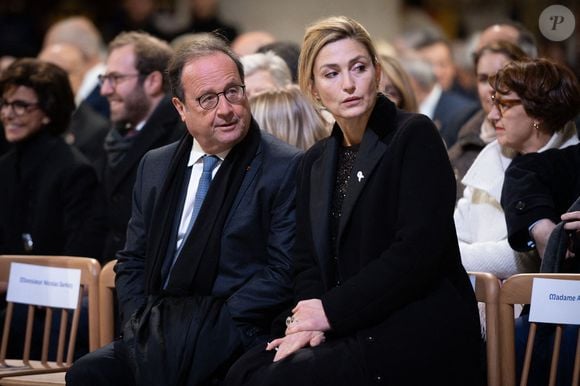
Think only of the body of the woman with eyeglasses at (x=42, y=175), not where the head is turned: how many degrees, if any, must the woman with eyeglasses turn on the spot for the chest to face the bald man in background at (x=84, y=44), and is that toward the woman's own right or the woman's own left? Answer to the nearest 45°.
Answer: approximately 135° to the woman's own right

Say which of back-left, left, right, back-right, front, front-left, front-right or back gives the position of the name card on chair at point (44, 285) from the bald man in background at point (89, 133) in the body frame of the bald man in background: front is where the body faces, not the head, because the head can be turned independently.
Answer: front-left

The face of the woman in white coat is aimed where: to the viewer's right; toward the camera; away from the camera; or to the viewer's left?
to the viewer's left

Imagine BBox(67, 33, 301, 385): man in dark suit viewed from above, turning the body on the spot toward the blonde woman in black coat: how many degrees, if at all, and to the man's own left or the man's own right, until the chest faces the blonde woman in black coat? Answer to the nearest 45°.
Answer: approximately 90° to the man's own left

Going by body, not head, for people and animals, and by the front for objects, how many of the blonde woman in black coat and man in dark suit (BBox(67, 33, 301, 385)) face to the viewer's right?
0

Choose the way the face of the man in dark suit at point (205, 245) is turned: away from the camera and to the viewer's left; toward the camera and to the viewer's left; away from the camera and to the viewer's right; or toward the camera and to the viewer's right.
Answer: toward the camera and to the viewer's right

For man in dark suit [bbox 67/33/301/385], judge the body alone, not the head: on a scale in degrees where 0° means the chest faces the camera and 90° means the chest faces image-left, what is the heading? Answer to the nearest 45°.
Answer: approximately 45°

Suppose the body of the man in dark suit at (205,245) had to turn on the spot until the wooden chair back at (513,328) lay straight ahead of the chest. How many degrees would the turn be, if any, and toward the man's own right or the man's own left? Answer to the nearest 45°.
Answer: approximately 135° to the man's own left

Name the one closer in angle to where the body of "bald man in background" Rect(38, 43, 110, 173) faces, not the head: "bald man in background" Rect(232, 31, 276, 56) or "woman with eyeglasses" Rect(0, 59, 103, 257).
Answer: the woman with eyeglasses

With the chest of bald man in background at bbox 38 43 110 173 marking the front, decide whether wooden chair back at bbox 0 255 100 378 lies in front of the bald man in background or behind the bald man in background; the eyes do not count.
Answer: in front

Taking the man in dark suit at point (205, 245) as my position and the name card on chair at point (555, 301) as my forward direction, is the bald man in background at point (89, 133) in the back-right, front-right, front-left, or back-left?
back-left

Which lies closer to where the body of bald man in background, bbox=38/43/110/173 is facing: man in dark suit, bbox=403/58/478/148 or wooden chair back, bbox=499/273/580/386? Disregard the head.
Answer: the wooden chair back

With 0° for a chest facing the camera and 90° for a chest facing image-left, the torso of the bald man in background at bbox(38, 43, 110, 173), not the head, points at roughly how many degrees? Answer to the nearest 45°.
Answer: approximately 45°
